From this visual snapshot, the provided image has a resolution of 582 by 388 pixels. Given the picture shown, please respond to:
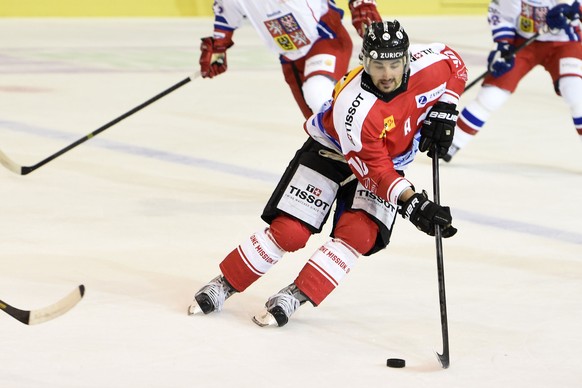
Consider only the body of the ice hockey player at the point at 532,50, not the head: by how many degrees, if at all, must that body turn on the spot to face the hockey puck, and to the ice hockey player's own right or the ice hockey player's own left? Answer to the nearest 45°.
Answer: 0° — they already face it

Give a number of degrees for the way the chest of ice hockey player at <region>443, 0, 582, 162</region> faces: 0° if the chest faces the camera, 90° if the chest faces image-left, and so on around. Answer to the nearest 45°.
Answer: approximately 0°

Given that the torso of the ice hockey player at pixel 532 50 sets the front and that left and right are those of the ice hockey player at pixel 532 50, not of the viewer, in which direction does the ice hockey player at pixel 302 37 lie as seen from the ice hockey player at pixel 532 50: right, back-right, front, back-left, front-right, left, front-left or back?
front-right

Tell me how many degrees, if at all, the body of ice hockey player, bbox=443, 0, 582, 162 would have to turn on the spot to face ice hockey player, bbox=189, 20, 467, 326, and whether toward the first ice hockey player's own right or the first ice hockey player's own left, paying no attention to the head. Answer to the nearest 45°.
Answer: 0° — they already face them

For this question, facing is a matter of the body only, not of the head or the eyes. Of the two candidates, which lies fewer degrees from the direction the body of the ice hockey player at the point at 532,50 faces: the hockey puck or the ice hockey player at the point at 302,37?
the hockey puck
